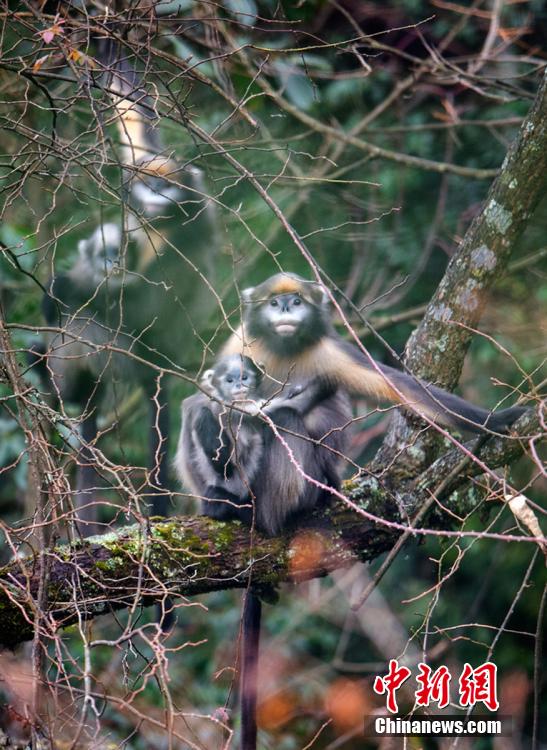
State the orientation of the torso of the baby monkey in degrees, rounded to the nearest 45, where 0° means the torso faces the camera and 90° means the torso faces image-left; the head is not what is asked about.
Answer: approximately 315°

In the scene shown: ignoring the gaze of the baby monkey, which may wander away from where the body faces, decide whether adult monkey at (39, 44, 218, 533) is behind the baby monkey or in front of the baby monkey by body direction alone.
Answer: behind

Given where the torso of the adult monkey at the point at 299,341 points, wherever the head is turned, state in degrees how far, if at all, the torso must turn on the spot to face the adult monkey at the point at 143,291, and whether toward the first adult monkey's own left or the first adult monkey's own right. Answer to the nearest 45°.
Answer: approximately 135° to the first adult monkey's own right

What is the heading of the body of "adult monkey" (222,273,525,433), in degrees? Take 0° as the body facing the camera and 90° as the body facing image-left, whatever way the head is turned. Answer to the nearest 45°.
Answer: approximately 0°

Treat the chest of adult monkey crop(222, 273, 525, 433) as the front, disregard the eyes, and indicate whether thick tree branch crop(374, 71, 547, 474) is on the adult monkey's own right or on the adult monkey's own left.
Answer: on the adult monkey's own left

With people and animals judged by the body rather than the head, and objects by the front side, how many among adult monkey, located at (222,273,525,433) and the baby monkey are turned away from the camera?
0
